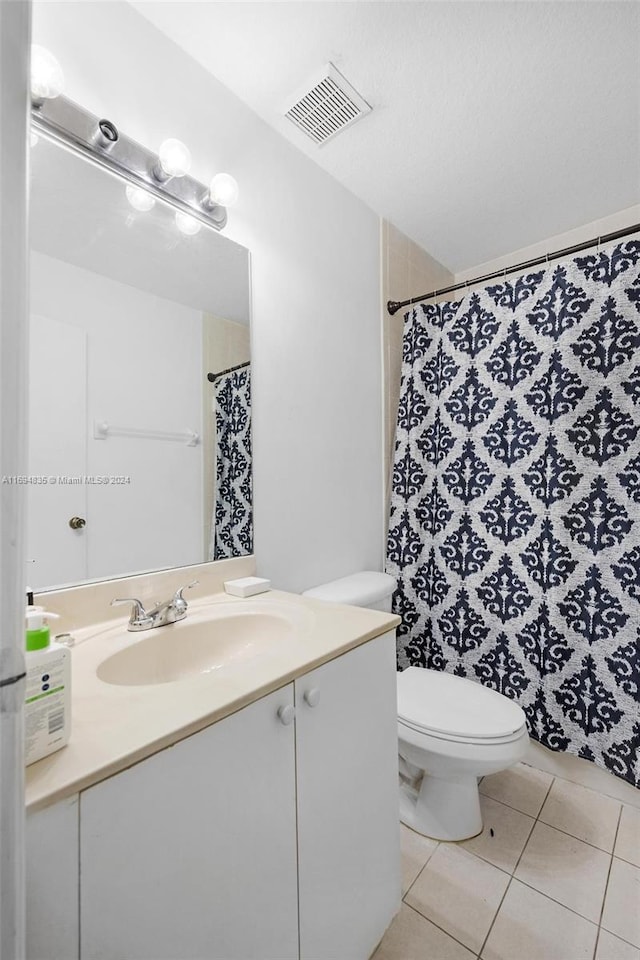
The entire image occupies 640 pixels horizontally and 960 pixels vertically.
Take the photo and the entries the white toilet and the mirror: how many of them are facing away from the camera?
0

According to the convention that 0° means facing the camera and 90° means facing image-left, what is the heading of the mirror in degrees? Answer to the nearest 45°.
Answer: approximately 315°

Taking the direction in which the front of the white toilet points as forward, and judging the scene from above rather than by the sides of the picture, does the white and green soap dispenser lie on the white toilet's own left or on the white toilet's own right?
on the white toilet's own right

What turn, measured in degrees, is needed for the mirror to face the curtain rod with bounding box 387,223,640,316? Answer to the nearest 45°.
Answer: approximately 45° to its left

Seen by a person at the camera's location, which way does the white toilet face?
facing the viewer and to the right of the viewer

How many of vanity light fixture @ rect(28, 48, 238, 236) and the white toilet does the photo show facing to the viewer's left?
0

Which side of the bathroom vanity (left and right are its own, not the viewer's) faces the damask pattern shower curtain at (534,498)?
left
